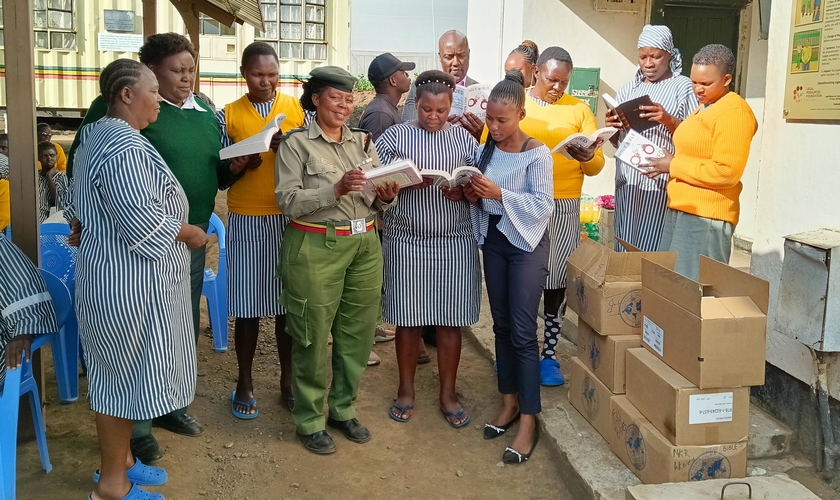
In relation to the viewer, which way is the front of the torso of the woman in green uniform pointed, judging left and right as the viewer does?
facing the viewer and to the right of the viewer

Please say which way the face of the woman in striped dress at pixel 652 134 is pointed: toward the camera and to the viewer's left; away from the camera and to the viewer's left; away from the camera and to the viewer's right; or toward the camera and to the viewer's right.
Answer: toward the camera and to the viewer's left

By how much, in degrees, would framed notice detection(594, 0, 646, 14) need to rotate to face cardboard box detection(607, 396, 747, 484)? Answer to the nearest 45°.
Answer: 0° — it already faces it

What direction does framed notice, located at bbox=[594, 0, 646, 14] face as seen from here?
toward the camera

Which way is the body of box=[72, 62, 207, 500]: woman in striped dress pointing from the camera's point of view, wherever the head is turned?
to the viewer's right

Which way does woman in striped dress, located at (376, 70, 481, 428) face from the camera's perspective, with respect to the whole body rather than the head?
toward the camera

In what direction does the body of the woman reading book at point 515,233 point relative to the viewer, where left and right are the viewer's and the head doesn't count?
facing the viewer and to the left of the viewer

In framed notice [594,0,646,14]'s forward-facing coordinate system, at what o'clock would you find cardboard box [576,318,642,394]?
The cardboard box is roughly at 12 o'clock from the framed notice.

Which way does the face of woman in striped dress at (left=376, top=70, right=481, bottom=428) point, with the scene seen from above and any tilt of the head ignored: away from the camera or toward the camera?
toward the camera

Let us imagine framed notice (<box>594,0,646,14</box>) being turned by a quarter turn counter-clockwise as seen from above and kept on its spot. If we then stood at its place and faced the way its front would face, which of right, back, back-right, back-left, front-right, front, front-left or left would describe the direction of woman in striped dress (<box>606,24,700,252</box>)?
right

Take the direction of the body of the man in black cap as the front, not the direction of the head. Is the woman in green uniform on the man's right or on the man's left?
on the man's right

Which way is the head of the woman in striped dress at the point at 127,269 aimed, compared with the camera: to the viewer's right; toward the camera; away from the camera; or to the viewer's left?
to the viewer's right

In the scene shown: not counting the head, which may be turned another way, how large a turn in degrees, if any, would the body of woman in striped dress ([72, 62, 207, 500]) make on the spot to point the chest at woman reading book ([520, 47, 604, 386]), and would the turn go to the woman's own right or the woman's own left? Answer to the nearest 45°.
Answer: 0° — they already face them

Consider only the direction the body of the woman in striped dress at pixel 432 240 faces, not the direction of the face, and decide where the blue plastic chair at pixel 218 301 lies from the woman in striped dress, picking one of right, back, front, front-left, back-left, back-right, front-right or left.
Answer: back-right
